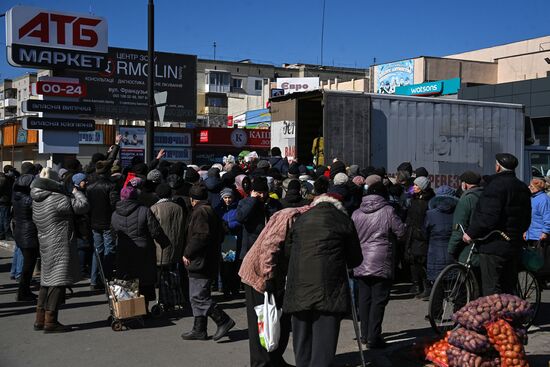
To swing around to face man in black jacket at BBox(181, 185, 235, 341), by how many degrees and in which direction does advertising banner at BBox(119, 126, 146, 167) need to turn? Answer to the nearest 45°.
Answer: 0° — it already faces them

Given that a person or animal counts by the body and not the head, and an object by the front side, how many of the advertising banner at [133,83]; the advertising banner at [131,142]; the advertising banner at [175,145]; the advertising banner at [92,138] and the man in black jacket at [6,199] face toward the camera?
4

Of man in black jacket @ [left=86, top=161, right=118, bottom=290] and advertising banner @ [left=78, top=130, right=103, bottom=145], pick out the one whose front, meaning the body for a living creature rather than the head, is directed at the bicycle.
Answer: the advertising banner

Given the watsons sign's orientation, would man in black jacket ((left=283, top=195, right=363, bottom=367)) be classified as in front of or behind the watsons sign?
in front

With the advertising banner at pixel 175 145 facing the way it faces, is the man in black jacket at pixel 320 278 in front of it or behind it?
in front

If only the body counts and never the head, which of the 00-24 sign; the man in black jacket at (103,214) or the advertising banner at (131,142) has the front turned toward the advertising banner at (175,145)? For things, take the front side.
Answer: the man in black jacket

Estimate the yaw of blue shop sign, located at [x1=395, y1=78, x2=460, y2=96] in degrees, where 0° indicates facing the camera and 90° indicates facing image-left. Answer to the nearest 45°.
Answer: approximately 45°

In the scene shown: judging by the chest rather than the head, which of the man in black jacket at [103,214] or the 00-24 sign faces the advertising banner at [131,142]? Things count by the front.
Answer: the man in black jacket

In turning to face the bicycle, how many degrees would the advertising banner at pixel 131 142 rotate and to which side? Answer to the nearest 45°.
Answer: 0° — it already faces it

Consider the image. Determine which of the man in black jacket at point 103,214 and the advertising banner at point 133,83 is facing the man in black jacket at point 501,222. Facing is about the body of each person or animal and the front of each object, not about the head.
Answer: the advertising banner

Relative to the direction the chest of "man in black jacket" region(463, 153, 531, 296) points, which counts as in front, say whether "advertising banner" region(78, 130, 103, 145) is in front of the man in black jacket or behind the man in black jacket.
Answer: in front

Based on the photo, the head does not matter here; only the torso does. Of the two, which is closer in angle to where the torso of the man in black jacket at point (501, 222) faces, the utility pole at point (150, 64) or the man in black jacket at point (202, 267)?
the utility pole

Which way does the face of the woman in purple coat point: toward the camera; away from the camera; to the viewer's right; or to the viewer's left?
away from the camera
